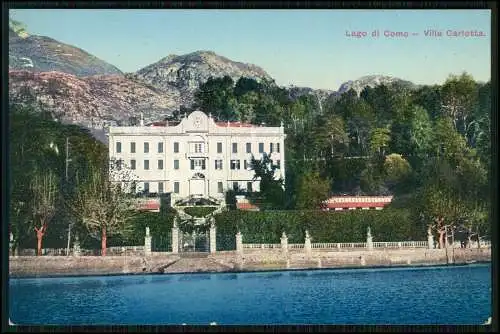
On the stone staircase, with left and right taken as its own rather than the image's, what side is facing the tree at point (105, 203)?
right

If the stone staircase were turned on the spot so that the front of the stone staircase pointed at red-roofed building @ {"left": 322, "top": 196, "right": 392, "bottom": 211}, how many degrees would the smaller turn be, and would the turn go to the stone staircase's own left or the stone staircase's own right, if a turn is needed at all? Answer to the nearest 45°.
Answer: approximately 90° to the stone staircase's own left

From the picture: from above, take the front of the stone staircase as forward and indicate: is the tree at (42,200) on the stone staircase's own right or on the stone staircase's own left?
on the stone staircase's own right

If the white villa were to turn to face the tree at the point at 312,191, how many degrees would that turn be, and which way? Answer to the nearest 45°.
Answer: approximately 90° to its left

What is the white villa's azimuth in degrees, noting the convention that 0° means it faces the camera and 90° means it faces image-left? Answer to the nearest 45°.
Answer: approximately 0°

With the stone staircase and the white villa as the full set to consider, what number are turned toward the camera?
2

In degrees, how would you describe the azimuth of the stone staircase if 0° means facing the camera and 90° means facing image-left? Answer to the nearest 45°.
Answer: approximately 0°

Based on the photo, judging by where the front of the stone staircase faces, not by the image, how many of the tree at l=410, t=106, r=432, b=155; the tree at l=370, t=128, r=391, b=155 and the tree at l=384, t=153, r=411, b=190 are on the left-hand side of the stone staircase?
3
